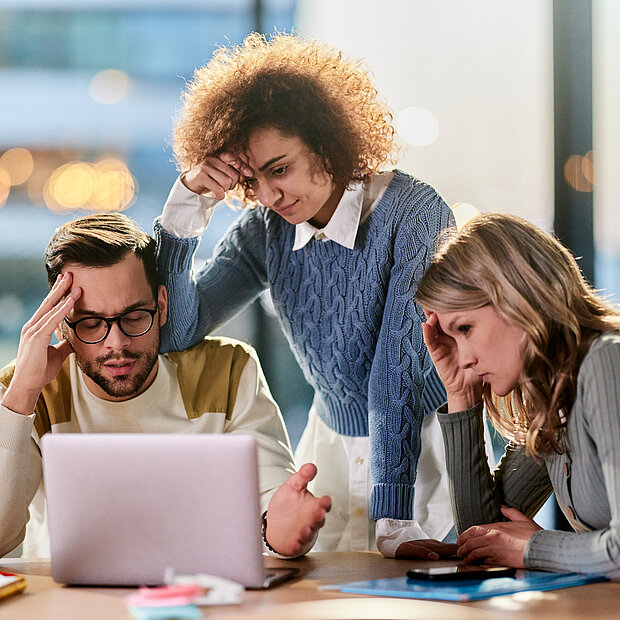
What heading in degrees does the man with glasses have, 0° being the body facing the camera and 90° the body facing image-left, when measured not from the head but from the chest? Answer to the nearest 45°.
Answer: approximately 0°

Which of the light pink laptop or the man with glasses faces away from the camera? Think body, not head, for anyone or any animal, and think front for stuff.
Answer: the light pink laptop

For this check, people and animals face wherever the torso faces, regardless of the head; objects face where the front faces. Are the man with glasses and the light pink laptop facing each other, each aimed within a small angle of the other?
yes

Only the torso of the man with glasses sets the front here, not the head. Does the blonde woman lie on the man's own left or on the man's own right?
on the man's own left

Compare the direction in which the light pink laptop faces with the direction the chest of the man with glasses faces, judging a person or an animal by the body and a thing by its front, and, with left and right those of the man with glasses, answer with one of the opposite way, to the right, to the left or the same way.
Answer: the opposite way

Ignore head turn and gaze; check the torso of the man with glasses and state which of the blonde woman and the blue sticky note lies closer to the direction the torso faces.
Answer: the blue sticky note

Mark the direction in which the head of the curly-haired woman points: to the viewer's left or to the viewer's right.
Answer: to the viewer's left

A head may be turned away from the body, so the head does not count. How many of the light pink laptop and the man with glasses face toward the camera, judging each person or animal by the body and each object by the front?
1

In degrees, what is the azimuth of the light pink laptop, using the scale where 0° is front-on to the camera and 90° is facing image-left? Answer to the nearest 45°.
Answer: approximately 180°
